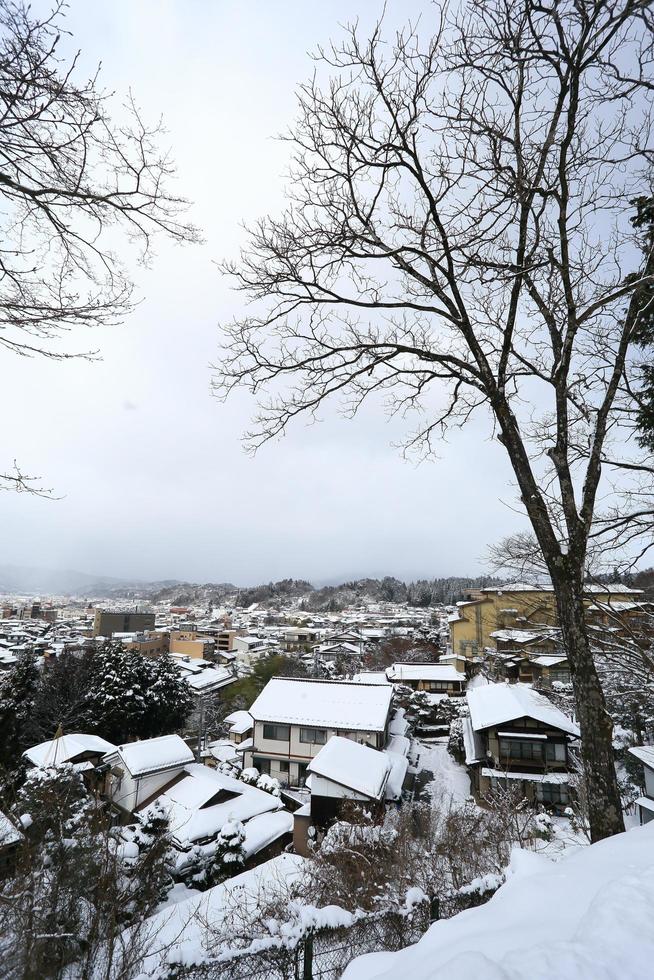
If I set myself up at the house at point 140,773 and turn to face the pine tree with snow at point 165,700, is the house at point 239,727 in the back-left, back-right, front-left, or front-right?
front-right

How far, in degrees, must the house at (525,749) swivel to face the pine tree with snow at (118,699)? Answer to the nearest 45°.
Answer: approximately 90° to its right

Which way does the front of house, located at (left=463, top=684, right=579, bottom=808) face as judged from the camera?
facing the viewer

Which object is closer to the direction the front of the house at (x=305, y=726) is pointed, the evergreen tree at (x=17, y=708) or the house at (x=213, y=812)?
the house

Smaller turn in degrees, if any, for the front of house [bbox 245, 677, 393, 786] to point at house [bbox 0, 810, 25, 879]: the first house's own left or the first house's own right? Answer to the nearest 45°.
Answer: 0° — it already faces it

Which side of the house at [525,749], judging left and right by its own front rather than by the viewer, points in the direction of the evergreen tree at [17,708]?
right

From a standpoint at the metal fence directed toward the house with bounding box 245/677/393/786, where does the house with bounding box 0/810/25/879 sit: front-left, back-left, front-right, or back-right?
front-left

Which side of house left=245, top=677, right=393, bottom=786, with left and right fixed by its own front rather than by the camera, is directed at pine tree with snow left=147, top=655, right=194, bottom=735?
right

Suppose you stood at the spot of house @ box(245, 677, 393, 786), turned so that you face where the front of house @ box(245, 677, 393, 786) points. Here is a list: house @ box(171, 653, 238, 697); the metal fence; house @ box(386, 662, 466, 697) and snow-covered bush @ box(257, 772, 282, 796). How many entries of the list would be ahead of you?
2

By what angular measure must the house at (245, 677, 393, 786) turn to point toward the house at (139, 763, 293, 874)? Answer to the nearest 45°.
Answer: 0° — it already faces it

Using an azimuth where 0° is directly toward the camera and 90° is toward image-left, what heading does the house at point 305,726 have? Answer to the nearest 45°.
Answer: approximately 0°

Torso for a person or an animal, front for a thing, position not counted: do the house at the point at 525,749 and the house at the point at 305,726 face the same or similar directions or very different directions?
same or similar directions

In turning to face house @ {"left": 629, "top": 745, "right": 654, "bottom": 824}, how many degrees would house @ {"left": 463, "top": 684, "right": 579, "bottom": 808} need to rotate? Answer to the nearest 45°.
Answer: approximately 45° to its left

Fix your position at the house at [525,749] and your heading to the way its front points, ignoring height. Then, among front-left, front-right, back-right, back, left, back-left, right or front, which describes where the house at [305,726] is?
right

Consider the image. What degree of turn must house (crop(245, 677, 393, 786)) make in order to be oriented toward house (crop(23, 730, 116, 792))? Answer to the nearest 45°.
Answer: approximately 45° to its right
